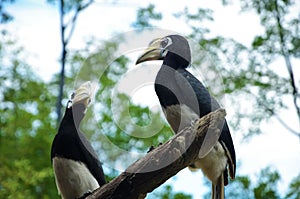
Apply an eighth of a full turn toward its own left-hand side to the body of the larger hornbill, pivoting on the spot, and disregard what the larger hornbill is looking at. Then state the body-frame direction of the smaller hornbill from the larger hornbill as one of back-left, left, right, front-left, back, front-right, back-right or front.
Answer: right

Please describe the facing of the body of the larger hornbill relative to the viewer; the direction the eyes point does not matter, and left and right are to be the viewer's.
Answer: facing the viewer and to the left of the viewer
